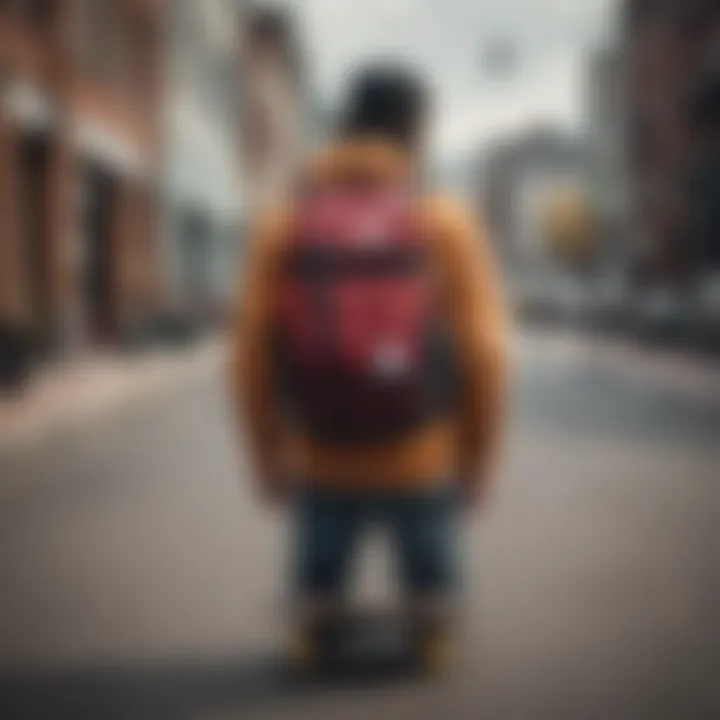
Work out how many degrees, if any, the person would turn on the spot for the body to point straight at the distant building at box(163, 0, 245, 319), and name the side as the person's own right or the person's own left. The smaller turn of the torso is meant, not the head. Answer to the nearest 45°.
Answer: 0° — they already face it

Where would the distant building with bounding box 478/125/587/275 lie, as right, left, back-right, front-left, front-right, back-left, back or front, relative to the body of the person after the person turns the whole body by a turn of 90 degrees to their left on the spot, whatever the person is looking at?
right

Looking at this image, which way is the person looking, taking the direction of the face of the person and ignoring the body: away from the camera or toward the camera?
away from the camera

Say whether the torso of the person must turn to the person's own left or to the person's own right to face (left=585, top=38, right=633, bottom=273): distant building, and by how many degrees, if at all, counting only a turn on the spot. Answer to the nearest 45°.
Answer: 0° — they already face it

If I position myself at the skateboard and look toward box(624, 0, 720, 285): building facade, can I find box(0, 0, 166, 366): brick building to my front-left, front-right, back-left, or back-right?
front-left

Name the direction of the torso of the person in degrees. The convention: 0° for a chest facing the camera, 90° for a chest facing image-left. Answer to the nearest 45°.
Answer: approximately 180°

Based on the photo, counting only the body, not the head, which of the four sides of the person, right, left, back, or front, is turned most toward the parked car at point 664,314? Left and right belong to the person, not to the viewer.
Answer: front

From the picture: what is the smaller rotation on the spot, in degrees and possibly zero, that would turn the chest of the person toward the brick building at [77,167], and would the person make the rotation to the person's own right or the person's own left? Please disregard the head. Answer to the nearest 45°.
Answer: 0° — they already face it

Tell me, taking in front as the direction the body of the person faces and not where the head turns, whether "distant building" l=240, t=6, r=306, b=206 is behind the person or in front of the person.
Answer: in front
